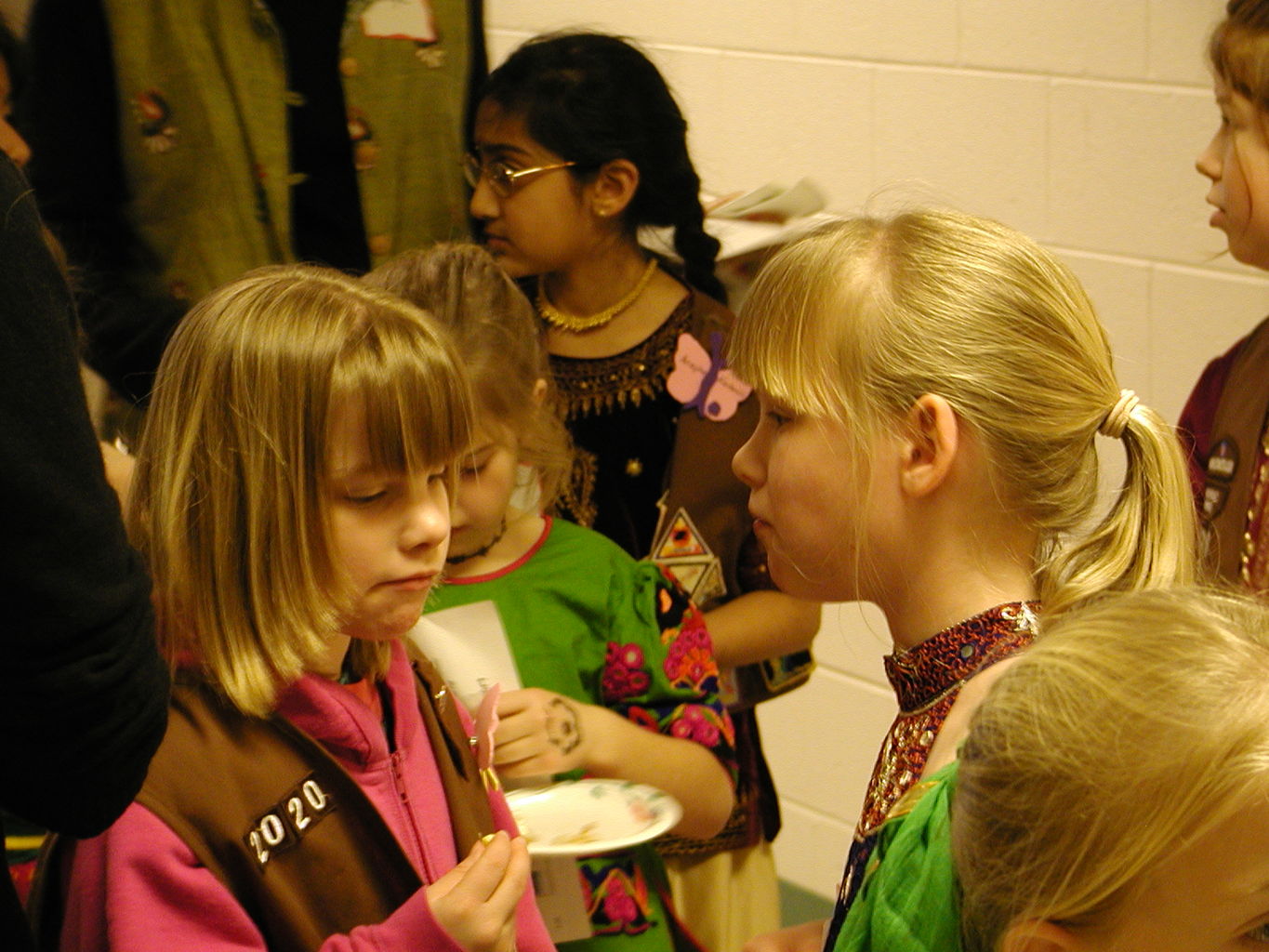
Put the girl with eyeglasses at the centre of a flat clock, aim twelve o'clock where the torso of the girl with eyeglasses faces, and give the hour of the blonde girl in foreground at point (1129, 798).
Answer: The blonde girl in foreground is roughly at 10 o'clock from the girl with eyeglasses.

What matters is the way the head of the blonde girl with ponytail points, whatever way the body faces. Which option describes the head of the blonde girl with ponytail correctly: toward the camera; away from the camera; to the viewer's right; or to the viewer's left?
to the viewer's left

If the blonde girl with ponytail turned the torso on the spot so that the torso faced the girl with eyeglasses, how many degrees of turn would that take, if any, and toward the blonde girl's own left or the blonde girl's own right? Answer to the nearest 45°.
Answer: approximately 45° to the blonde girl's own right

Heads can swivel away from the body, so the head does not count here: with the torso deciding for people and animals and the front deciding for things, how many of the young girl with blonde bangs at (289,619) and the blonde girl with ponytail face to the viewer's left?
1

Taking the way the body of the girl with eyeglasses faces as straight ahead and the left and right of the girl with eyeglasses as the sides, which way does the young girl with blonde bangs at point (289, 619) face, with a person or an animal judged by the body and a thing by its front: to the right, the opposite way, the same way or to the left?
to the left

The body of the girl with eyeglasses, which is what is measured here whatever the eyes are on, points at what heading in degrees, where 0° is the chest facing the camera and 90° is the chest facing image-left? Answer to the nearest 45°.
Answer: approximately 45°

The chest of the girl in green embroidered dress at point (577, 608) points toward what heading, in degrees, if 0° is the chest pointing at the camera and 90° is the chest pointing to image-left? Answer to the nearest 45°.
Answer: approximately 45°

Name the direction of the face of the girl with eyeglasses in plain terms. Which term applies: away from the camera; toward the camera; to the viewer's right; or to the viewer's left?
to the viewer's left

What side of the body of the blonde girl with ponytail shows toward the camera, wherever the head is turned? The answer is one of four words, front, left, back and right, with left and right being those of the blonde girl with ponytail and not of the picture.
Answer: left
